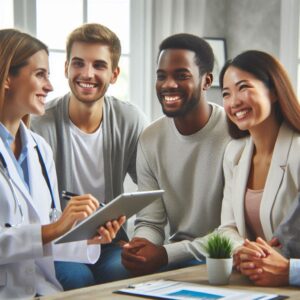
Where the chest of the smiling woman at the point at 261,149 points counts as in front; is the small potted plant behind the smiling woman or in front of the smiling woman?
in front

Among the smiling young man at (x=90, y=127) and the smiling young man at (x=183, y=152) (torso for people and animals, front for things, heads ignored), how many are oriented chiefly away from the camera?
0

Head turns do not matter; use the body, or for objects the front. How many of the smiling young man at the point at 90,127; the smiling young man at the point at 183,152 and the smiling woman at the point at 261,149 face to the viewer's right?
0

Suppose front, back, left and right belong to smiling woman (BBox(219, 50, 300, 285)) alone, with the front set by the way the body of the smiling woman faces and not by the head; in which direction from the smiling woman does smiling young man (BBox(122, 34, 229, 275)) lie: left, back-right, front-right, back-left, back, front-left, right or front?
right

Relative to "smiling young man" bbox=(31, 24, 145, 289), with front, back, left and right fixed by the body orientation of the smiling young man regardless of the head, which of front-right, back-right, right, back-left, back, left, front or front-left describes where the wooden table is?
front

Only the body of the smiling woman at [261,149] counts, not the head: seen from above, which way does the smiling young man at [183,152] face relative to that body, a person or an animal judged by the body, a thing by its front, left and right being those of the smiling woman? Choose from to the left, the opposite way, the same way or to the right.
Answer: the same way

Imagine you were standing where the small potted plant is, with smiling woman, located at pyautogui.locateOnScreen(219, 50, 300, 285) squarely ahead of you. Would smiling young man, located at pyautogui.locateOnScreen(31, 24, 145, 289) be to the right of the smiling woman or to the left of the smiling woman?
left

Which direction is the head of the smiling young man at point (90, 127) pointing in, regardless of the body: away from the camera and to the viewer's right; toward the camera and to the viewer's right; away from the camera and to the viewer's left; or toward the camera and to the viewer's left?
toward the camera and to the viewer's left

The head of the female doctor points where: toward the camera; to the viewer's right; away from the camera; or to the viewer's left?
to the viewer's right

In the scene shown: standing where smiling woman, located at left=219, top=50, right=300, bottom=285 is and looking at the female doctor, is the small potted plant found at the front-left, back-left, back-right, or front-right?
front-left

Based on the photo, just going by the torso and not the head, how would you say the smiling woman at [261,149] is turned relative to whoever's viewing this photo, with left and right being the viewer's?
facing the viewer and to the left of the viewer

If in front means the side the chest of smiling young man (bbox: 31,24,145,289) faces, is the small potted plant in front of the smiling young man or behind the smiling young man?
in front

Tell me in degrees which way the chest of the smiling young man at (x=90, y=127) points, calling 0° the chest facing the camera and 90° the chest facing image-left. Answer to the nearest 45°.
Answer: approximately 0°

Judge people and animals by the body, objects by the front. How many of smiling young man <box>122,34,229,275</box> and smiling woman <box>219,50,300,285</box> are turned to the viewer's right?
0
